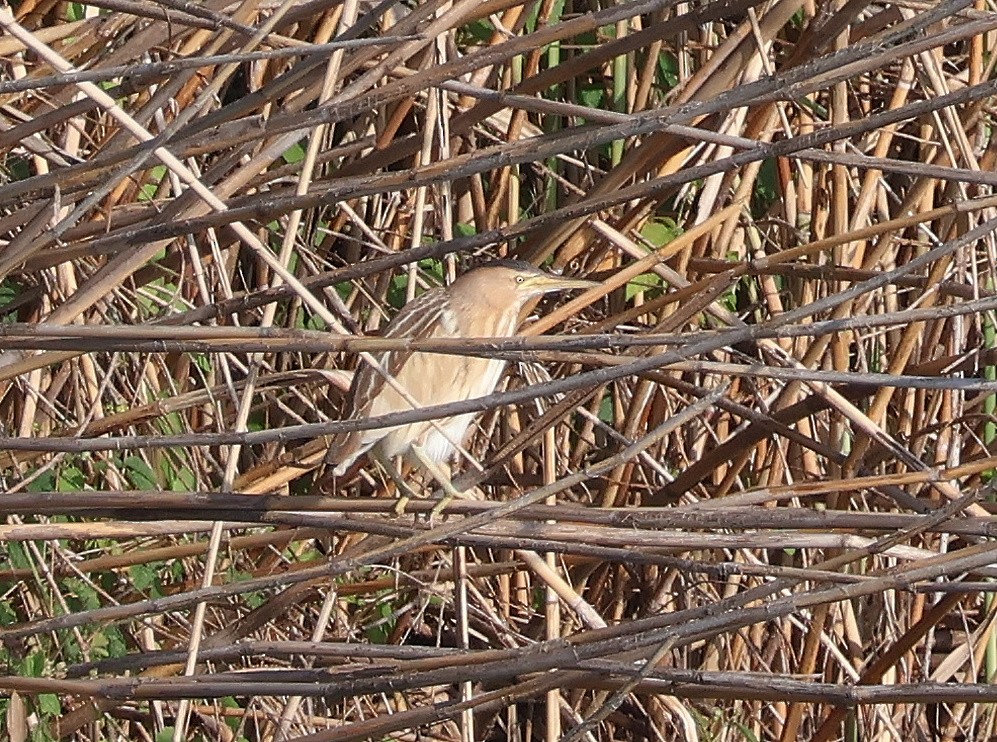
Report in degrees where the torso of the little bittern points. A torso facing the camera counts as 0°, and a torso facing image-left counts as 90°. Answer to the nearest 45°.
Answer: approximately 270°
